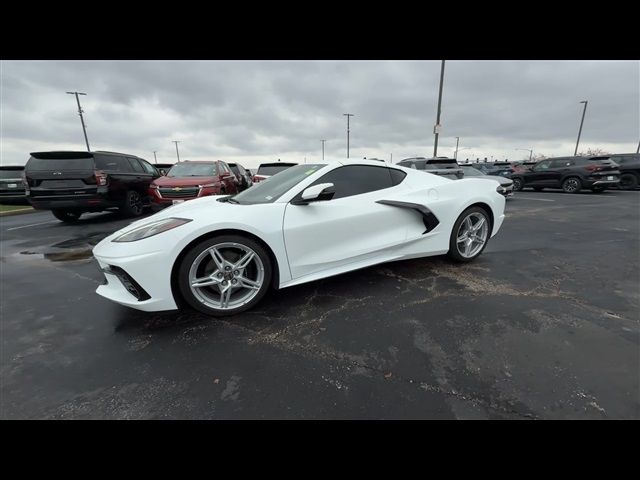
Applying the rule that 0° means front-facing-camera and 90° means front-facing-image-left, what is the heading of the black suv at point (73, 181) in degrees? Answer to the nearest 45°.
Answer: approximately 225°

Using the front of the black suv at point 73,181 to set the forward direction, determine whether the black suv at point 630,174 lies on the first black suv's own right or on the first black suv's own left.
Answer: on the first black suv's own right

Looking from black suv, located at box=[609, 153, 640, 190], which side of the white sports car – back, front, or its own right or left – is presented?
back

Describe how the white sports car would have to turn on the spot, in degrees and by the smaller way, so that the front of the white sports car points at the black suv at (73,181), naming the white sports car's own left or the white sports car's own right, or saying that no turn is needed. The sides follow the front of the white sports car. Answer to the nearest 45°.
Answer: approximately 90° to the white sports car's own right

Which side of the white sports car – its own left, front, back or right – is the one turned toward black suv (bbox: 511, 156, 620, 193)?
back

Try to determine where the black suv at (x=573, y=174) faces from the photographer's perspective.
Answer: facing away from the viewer and to the left of the viewer

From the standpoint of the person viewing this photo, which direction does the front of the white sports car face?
facing the viewer and to the left of the viewer

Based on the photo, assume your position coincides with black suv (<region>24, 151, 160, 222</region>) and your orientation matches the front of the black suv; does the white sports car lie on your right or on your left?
on your right

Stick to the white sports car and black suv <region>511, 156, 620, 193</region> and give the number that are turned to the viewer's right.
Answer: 0

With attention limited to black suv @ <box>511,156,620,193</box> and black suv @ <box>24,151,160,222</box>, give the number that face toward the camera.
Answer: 0
